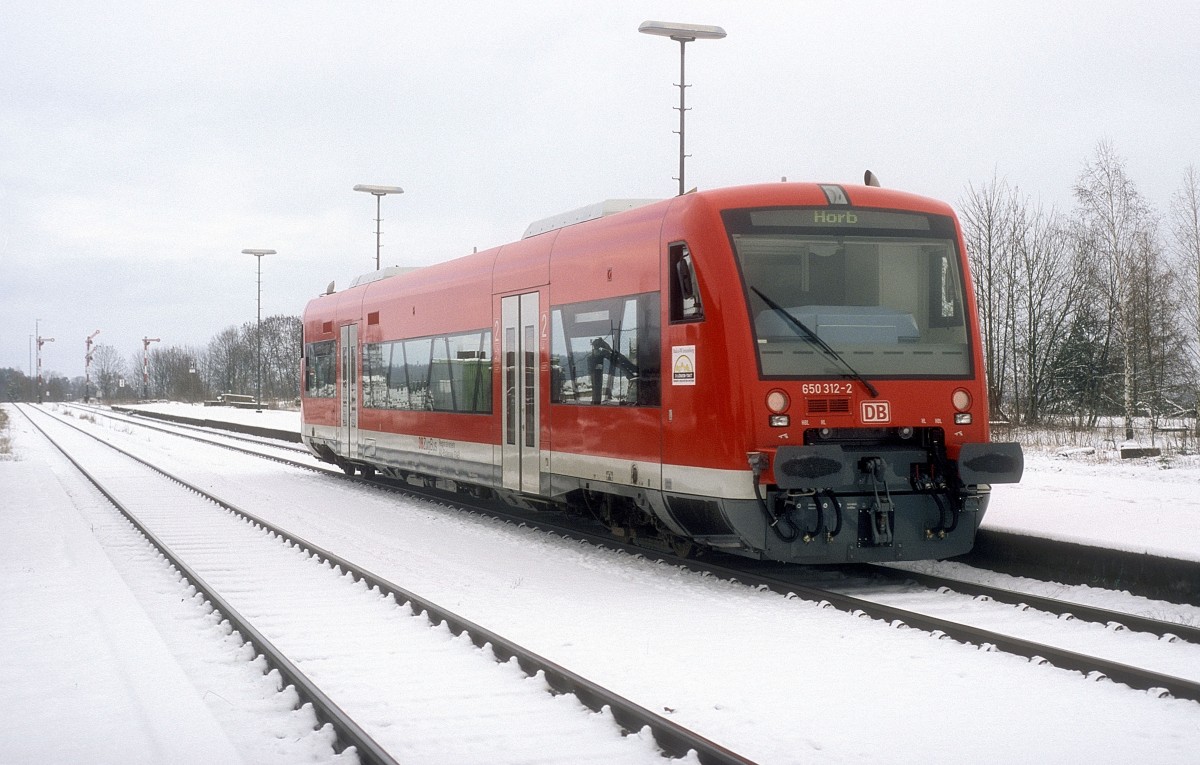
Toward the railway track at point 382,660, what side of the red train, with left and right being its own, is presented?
right

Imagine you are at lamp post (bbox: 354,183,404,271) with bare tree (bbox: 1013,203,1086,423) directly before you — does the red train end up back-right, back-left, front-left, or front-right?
front-right

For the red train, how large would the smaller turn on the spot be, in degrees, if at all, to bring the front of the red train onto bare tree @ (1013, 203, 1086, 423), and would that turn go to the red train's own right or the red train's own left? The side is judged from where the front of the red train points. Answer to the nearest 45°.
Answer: approximately 135° to the red train's own left

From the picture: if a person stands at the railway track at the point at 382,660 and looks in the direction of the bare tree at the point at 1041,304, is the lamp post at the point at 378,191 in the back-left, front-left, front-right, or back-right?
front-left

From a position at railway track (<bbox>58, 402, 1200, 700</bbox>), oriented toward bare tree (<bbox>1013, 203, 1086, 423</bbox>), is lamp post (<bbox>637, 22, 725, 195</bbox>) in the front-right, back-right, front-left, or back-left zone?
front-left

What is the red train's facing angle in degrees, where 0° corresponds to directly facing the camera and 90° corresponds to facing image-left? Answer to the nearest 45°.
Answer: approximately 315°

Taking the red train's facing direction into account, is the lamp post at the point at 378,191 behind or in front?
behind

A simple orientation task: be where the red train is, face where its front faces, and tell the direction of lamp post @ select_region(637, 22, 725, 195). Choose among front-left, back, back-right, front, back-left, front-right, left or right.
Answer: back-left
